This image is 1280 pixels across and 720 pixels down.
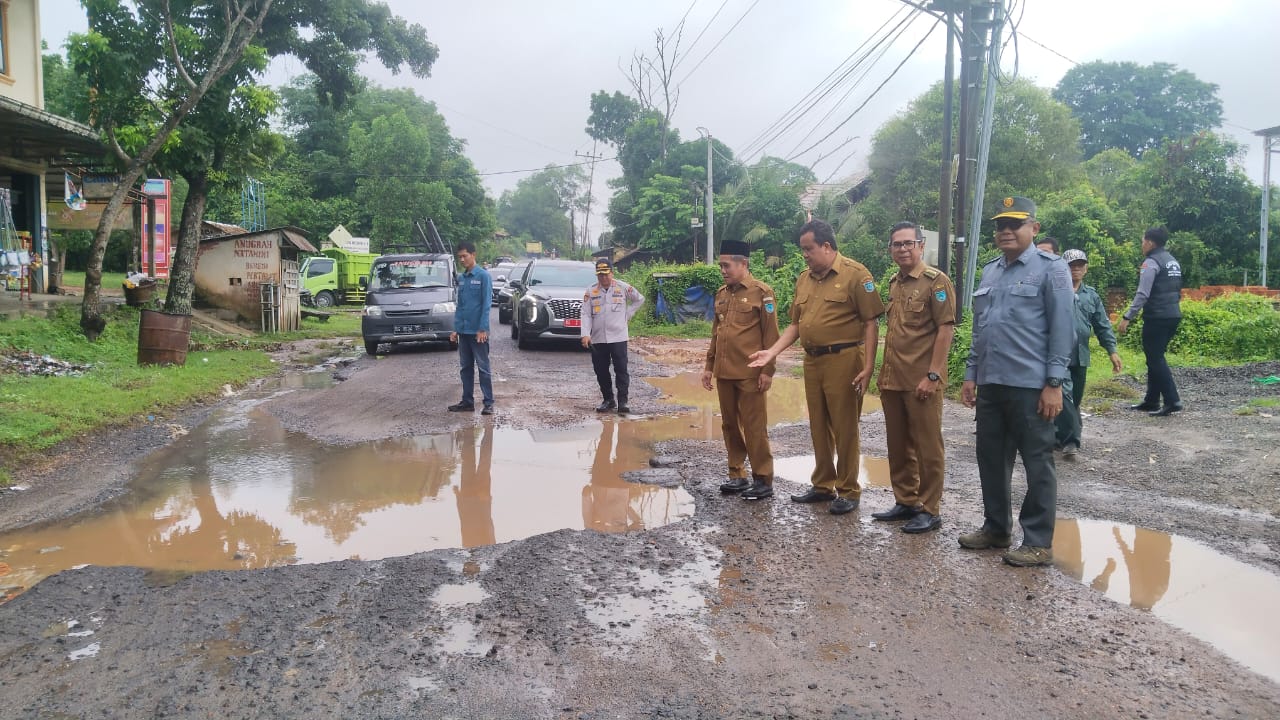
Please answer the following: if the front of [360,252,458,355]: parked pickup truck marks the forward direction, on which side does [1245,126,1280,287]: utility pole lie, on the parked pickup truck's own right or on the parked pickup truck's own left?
on the parked pickup truck's own left

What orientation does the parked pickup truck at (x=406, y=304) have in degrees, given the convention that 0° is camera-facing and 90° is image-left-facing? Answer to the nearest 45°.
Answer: approximately 0°

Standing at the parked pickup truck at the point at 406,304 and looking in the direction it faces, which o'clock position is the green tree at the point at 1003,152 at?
The green tree is roughly at 8 o'clock from the parked pickup truck.

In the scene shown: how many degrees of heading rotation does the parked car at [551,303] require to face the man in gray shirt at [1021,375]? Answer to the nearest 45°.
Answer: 0° — it already faces them

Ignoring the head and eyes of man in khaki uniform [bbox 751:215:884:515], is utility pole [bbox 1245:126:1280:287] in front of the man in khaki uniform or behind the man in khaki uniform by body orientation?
behind

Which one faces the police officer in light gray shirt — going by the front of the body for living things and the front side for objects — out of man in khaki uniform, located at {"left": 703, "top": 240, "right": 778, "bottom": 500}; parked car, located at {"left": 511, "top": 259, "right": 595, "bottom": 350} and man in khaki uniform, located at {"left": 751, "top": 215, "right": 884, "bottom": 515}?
the parked car

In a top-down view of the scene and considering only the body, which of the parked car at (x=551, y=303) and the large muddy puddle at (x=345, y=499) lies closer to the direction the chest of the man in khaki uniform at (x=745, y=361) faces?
the large muddy puddle
